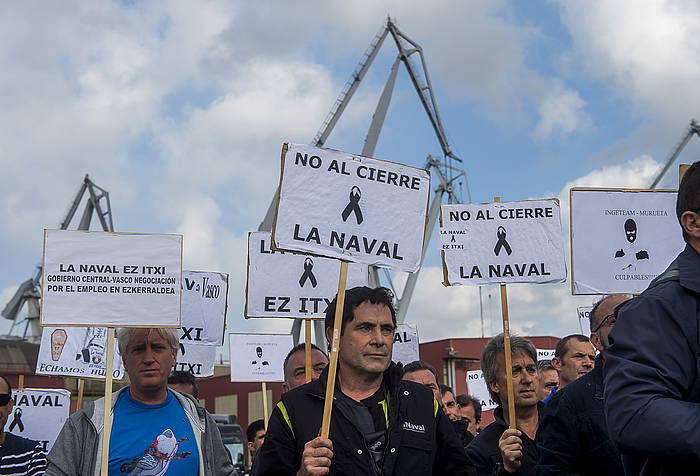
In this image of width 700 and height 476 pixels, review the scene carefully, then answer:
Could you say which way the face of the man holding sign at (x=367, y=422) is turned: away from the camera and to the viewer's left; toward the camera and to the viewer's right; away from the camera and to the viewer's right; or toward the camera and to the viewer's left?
toward the camera and to the viewer's right

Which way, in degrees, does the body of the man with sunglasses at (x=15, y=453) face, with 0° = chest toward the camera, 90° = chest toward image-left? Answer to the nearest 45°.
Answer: approximately 0°

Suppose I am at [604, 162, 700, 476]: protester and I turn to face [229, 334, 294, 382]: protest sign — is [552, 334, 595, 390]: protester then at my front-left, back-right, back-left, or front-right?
front-right

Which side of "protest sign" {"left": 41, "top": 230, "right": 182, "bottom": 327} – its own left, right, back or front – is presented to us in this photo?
front

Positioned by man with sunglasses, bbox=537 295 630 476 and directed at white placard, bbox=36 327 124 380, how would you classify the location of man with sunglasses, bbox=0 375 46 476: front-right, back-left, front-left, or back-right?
front-left

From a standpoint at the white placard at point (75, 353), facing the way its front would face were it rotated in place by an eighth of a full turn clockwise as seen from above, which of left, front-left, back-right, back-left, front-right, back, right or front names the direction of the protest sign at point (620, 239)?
left

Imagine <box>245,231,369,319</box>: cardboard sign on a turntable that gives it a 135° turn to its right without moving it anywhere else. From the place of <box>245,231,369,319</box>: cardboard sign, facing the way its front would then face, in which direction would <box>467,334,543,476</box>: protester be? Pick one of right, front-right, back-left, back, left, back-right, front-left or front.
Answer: back

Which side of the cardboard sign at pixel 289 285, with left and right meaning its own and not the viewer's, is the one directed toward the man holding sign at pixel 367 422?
front

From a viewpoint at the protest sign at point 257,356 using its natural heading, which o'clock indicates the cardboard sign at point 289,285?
The cardboard sign is roughly at 12 o'clock from the protest sign.

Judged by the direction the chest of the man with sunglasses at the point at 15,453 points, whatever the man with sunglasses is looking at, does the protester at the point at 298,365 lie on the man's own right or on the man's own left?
on the man's own left

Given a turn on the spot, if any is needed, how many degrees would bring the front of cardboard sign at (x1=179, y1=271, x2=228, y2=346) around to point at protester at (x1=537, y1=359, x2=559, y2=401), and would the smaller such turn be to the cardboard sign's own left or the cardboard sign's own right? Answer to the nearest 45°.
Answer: approximately 45° to the cardboard sign's own left

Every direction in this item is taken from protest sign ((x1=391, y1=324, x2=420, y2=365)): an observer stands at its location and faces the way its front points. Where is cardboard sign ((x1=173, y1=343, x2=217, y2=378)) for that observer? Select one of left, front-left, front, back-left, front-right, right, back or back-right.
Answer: right

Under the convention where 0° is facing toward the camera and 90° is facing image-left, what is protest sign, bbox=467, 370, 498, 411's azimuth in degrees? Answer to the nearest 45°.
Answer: approximately 0°

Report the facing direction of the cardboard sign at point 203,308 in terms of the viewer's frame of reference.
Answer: facing the viewer

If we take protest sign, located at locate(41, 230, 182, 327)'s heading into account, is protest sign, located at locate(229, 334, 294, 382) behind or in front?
behind

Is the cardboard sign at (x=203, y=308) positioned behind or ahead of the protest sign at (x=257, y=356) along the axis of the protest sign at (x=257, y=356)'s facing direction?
ahead

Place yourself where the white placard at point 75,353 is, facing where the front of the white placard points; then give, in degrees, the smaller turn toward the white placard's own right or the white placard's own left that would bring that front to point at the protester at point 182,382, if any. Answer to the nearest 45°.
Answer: approximately 45° to the white placard's own left
